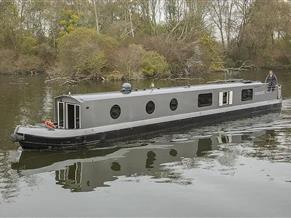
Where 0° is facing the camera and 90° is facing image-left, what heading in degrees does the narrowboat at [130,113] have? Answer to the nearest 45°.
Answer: approximately 45°
